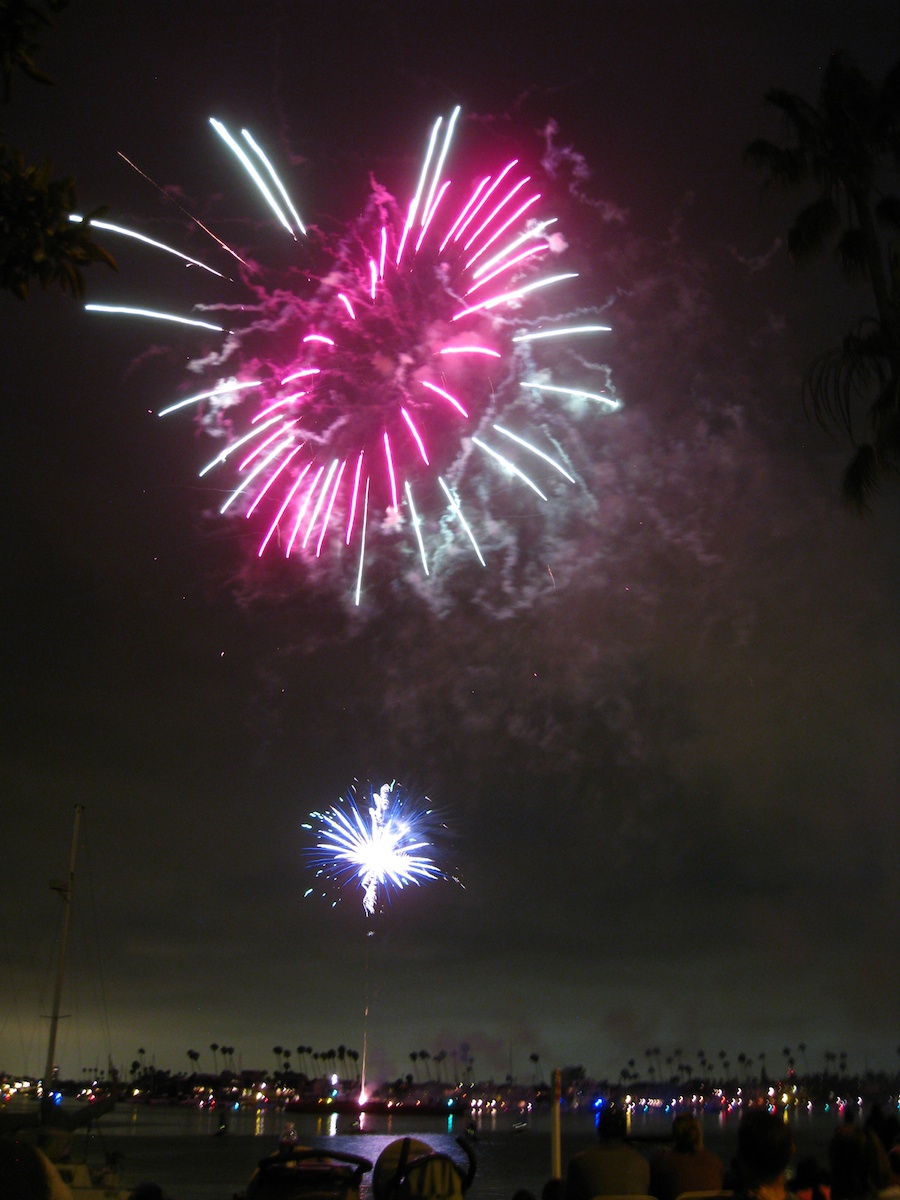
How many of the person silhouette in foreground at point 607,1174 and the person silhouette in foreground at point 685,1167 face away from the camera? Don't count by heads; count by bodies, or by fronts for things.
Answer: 2

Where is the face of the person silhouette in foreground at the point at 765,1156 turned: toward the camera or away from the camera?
away from the camera

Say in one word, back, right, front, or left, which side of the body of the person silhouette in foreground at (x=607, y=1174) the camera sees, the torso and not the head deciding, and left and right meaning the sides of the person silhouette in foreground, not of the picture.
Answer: back

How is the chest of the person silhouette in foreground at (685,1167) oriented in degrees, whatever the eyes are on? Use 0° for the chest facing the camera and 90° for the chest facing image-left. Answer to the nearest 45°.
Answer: approximately 180°
